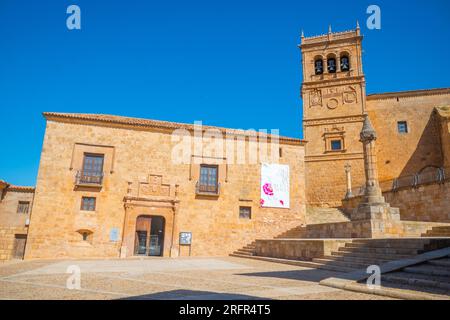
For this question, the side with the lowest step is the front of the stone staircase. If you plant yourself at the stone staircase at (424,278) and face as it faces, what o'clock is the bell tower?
The bell tower is roughly at 4 o'clock from the stone staircase.

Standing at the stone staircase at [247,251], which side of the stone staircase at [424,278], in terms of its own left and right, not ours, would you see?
right

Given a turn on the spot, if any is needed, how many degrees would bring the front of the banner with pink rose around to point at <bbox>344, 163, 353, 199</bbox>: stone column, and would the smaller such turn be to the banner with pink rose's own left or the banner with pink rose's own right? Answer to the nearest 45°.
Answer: approximately 135° to the banner with pink rose's own left

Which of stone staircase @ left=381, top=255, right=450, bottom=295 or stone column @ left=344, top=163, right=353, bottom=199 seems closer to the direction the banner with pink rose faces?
the stone staircase

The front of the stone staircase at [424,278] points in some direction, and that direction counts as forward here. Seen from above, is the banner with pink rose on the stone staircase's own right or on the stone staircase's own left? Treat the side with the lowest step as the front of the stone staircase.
on the stone staircase's own right

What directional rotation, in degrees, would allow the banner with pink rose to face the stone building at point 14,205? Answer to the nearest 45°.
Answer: approximately 90° to its right

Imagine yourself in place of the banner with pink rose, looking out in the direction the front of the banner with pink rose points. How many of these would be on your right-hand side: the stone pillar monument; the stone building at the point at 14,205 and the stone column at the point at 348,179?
1

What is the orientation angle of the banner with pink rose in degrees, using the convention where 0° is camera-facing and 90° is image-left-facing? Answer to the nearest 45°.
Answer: approximately 0°

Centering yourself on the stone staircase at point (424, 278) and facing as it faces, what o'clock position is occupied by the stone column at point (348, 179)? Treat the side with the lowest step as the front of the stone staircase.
The stone column is roughly at 4 o'clock from the stone staircase.

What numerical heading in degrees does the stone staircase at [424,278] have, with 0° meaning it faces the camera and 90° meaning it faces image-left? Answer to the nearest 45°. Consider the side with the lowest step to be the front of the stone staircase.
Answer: approximately 45°

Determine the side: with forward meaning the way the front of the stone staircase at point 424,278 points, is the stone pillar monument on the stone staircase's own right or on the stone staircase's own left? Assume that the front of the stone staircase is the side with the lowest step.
on the stone staircase's own right

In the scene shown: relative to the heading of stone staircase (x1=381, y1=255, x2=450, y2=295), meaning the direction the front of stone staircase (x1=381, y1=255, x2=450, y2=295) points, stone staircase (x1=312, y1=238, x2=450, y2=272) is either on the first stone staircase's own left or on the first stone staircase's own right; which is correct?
on the first stone staircase's own right
